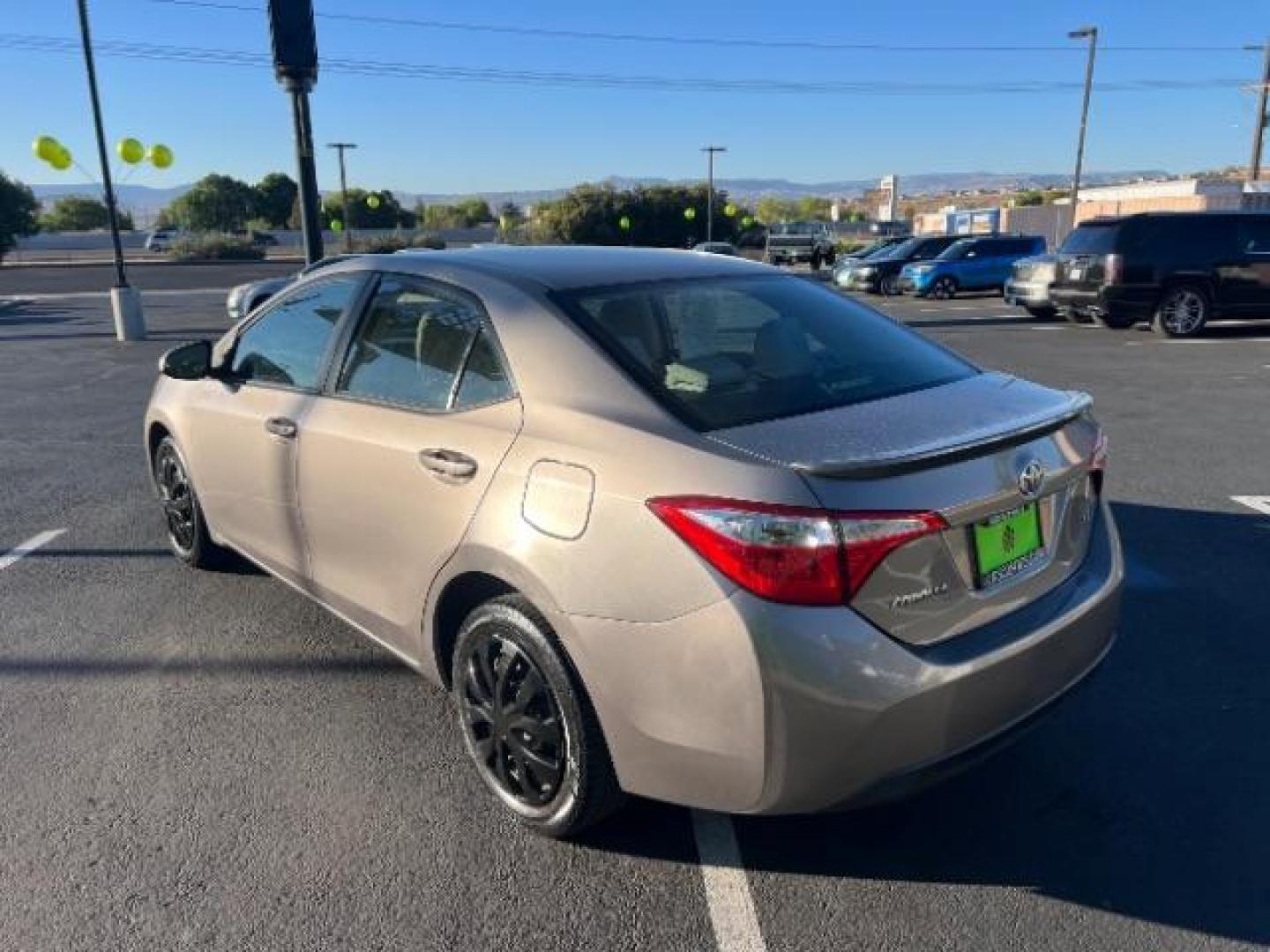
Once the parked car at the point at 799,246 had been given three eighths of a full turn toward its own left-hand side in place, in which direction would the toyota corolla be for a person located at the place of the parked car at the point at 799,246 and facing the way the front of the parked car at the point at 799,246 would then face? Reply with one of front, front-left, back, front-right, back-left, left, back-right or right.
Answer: right

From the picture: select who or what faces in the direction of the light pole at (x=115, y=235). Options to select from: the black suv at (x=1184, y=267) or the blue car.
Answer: the blue car

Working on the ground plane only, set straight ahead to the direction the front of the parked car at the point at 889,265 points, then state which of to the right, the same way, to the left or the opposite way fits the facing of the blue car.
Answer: the same way

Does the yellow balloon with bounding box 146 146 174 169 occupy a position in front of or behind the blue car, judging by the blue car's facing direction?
in front

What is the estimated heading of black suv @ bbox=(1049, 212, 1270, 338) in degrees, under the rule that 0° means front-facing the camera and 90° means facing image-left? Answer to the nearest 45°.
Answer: approximately 225°

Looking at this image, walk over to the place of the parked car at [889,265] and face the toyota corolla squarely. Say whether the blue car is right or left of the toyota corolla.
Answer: left

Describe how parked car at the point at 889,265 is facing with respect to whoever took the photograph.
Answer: facing the viewer and to the left of the viewer

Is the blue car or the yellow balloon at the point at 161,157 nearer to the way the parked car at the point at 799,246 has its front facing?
the yellow balloon

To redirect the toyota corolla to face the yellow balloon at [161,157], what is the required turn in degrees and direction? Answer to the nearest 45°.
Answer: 0° — it already faces it

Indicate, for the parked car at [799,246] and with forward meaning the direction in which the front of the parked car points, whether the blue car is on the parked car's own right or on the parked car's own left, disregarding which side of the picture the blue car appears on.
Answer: on the parked car's own left

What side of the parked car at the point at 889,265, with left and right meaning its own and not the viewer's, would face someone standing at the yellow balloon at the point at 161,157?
front

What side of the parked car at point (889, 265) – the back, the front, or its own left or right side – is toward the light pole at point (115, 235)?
front
